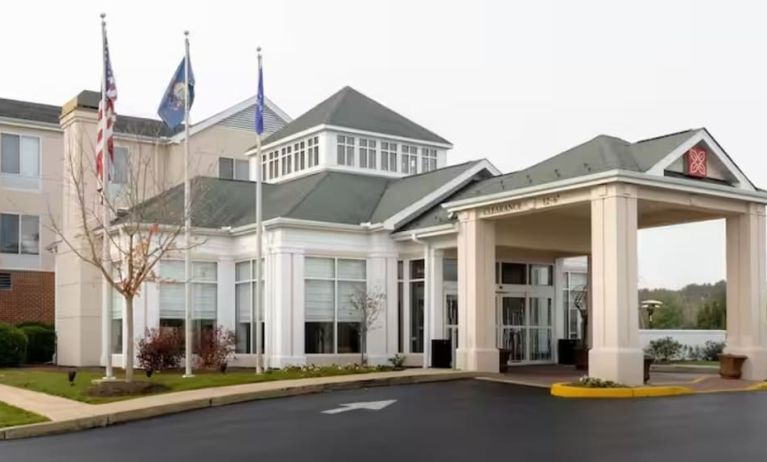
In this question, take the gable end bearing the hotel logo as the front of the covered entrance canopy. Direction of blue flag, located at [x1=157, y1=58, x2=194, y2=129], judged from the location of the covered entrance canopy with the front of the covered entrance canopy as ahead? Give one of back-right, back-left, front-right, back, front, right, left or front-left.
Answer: back-right

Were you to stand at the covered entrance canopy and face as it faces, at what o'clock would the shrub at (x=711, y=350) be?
The shrub is roughly at 8 o'clock from the covered entrance canopy.

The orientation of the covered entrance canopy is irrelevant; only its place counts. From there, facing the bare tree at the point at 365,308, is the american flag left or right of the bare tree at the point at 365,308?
left

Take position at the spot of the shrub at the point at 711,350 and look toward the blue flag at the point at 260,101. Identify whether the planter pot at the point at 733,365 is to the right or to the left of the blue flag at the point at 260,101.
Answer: left

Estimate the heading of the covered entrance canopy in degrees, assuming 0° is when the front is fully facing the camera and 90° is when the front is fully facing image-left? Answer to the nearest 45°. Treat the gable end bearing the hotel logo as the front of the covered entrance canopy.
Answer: approximately 315°

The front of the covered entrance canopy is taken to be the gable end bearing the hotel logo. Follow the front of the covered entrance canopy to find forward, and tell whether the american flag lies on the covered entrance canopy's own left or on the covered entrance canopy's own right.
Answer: on the covered entrance canopy's own right

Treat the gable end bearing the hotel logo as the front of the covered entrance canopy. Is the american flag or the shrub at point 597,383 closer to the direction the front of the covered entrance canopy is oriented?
the shrub

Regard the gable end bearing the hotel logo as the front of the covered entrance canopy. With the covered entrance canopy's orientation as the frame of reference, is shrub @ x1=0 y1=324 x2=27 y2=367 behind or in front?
behind

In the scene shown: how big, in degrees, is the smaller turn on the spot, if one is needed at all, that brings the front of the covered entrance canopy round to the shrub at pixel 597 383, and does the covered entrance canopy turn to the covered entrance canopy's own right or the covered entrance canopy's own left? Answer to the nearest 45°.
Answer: approximately 45° to the covered entrance canopy's own right
